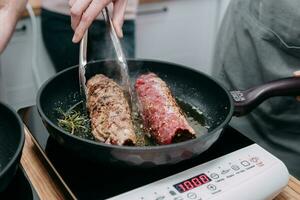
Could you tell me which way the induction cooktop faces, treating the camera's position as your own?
facing the viewer and to the right of the viewer
